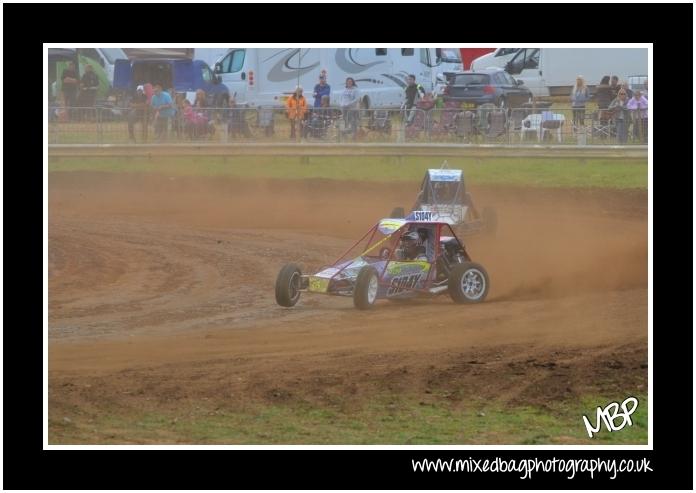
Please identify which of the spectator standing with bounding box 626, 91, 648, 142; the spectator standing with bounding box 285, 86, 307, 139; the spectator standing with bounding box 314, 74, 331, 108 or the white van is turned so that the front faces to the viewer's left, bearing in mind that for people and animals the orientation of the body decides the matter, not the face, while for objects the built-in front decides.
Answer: the white van

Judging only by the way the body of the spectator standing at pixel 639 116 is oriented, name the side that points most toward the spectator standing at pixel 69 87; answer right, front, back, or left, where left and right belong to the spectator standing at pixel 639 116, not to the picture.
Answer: right

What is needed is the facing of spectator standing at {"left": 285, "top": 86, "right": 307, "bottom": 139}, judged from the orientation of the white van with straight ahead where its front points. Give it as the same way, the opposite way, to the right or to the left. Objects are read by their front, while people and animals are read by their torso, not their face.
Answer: to the left

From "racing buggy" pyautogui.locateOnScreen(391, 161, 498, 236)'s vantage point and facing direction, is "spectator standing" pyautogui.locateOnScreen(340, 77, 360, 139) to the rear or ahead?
to the rear

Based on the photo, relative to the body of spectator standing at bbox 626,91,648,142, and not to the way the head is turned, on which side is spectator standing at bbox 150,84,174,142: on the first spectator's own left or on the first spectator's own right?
on the first spectator's own right

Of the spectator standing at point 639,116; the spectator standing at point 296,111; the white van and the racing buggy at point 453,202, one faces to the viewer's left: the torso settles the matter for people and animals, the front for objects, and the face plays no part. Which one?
the white van

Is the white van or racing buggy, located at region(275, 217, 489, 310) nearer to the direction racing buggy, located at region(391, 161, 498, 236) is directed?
the racing buggy

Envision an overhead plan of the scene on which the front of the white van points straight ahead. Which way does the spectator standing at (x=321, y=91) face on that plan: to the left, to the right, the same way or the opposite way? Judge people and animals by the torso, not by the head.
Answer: to the left

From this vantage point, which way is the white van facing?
to the viewer's left

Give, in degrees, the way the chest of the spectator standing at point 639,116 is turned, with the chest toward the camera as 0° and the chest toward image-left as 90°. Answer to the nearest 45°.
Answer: approximately 0°
